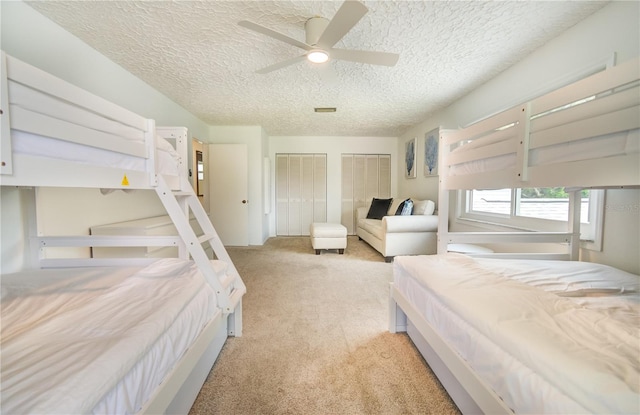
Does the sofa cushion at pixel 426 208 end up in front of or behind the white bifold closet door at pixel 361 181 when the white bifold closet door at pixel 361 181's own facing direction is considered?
in front

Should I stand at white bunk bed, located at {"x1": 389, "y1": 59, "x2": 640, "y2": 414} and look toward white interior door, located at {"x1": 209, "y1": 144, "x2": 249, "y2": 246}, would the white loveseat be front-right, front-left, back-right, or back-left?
front-right

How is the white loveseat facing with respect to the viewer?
to the viewer's left

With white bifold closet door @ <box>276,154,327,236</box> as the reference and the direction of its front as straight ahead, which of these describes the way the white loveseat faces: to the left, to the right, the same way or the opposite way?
to the right

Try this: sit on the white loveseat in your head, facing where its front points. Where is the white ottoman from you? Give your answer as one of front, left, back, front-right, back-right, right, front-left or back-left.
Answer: front

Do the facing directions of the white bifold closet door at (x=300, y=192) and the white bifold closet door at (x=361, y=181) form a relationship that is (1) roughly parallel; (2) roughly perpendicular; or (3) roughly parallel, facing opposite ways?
roughly parallel

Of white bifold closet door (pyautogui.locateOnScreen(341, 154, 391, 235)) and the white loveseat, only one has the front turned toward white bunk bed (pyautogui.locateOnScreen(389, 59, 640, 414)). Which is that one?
the white bifold closet door

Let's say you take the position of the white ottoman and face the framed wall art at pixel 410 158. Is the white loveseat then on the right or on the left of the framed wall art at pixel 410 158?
right

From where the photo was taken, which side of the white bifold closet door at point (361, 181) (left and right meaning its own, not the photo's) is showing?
front

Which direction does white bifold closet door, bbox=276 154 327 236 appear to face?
toward the camera

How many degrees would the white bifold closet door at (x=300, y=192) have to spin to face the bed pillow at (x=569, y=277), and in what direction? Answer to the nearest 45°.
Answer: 0° — it already faces it

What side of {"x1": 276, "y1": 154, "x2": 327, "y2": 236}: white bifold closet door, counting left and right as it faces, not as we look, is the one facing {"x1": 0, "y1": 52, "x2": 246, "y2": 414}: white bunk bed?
front

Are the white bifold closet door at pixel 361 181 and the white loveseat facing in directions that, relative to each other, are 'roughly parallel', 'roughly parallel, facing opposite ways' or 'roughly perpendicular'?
roughly perpendicular
